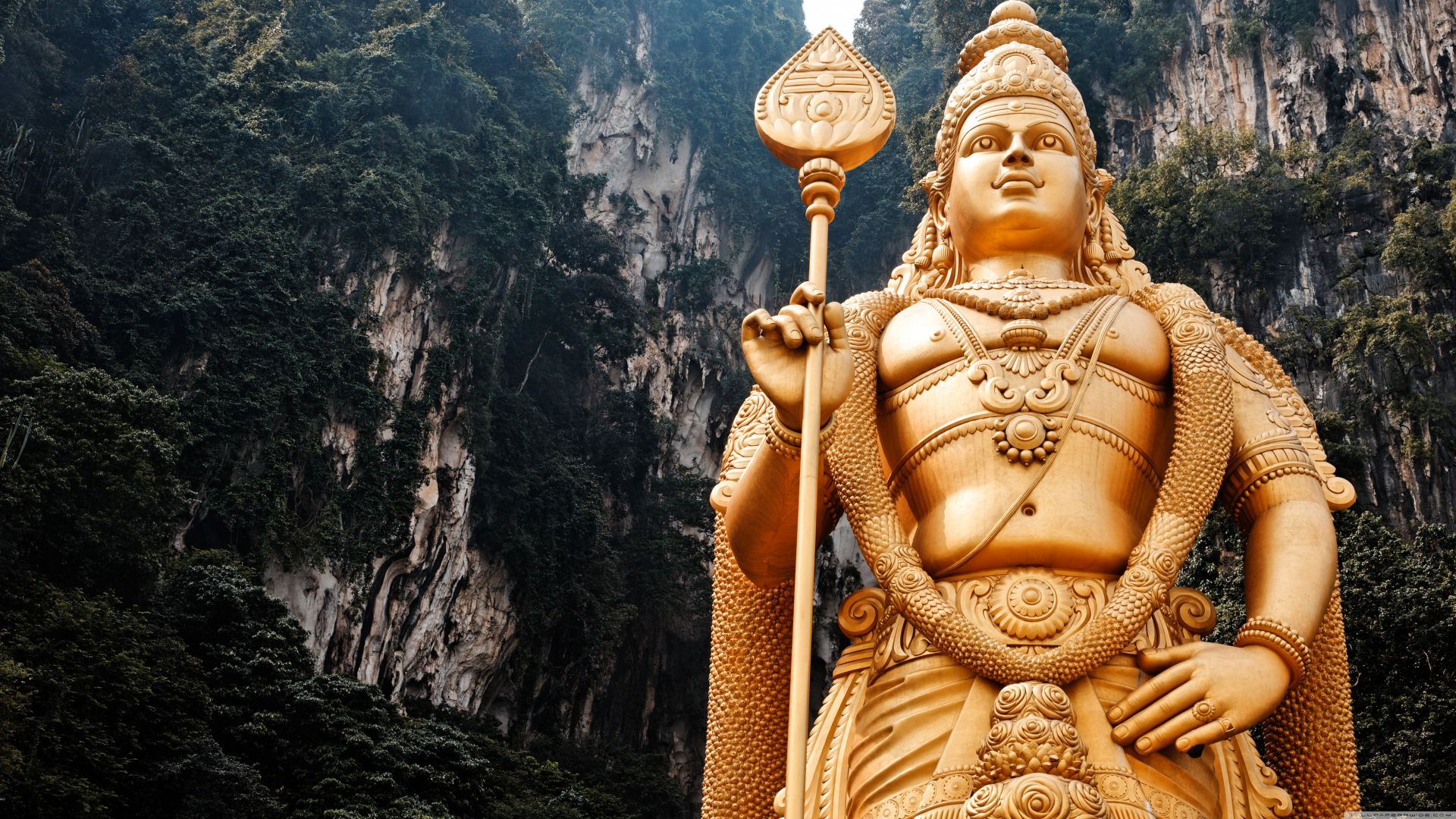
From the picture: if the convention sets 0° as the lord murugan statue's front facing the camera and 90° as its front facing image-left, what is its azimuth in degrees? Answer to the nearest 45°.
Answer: approximately 0°
